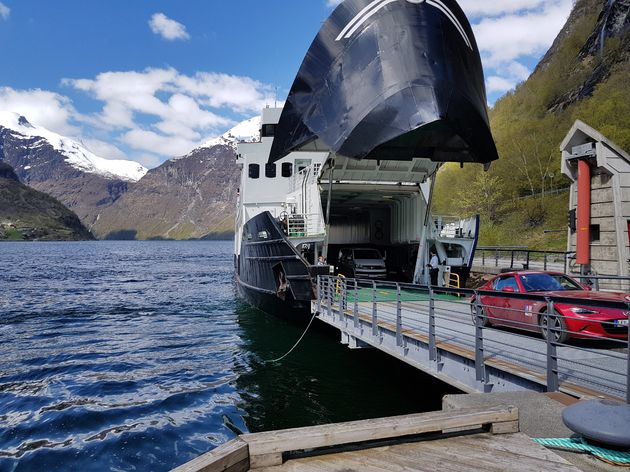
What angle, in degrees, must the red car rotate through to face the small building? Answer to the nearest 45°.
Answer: approximately 135° to its left

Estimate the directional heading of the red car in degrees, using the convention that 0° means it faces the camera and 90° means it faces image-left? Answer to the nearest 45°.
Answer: approximately 315°
